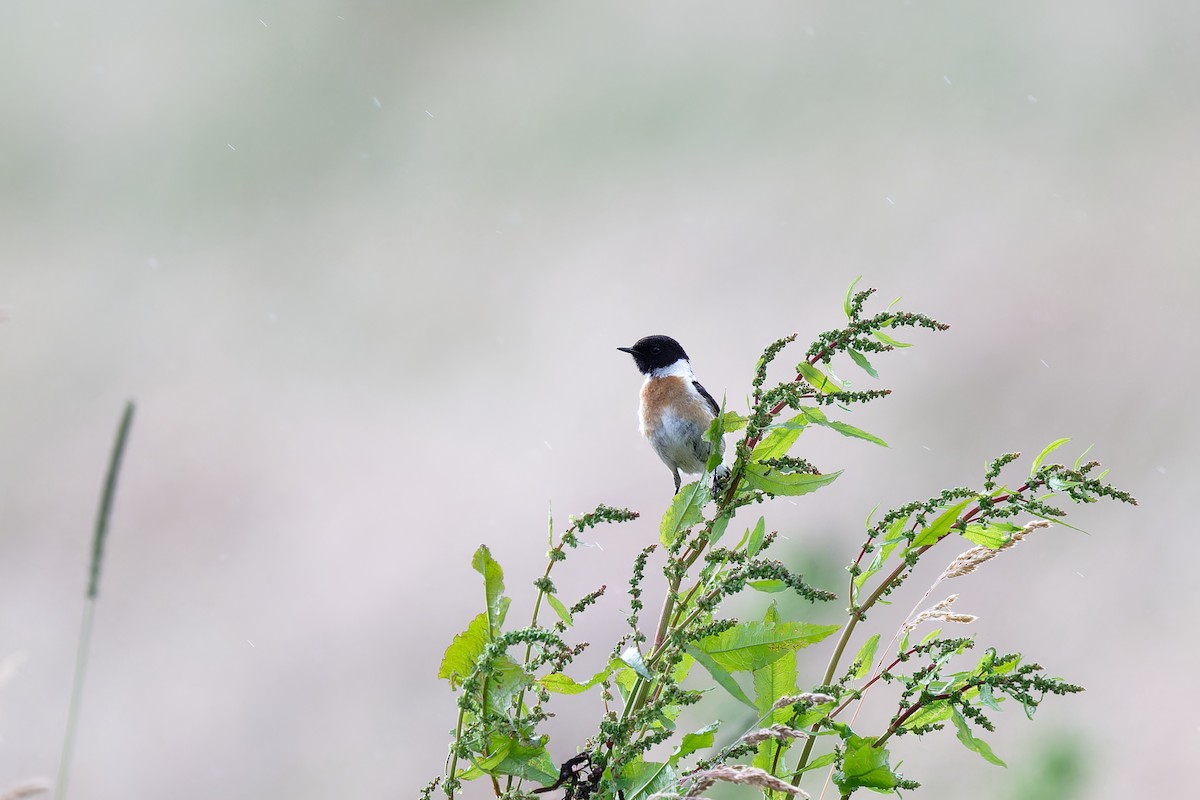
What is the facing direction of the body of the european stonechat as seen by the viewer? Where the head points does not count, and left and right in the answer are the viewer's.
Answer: facing the viewer and to the left of the viewer
